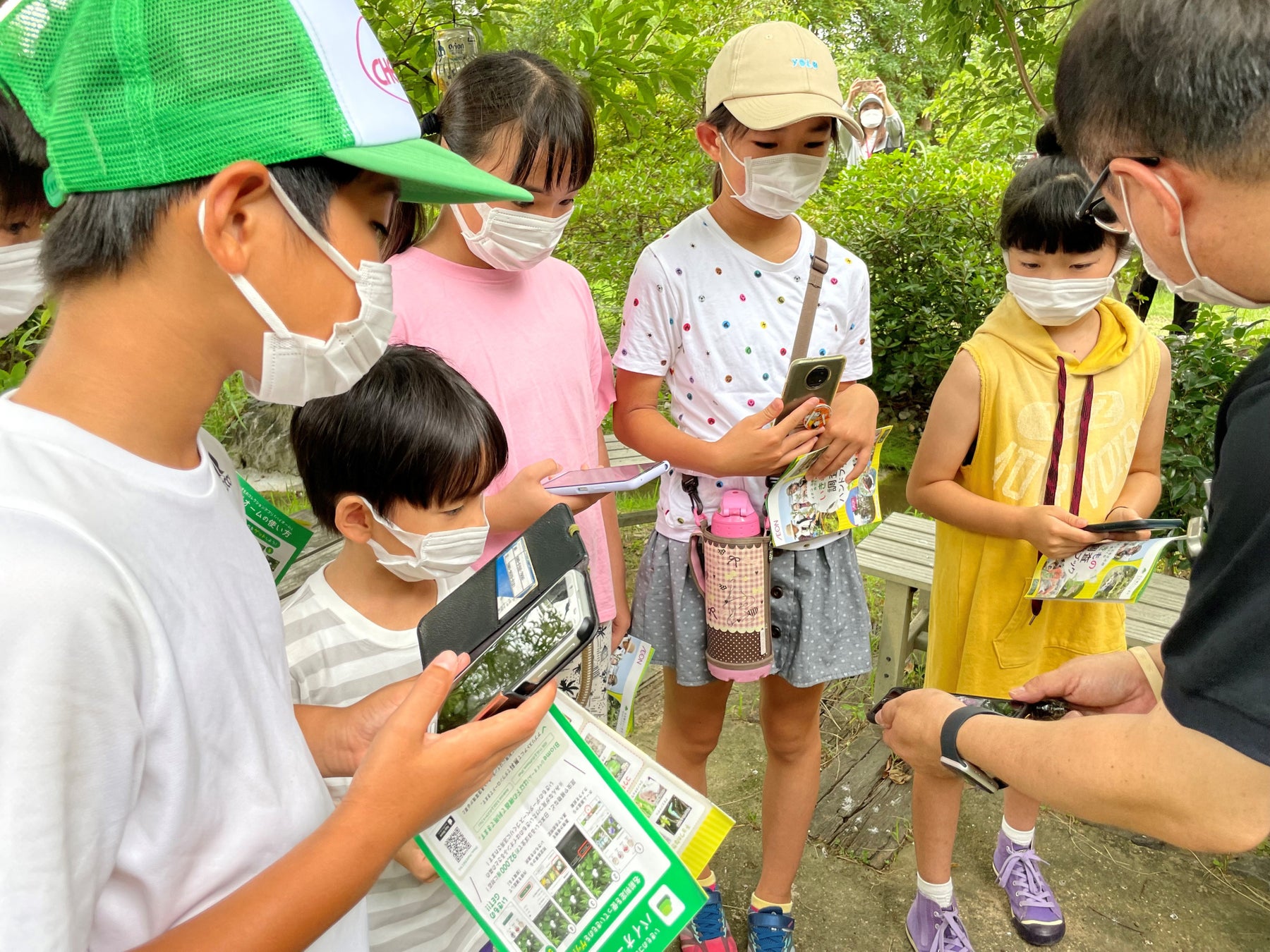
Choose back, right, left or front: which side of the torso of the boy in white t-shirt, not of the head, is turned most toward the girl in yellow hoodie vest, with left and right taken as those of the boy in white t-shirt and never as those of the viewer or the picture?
front

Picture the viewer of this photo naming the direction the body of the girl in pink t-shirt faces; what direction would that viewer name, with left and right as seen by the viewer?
facing the viewer and to the right of the viewer

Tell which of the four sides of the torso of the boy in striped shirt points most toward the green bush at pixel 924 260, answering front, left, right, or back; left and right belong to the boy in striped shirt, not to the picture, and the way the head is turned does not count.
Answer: left

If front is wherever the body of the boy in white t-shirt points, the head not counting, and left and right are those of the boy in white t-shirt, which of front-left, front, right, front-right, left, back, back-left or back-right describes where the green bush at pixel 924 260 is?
front-left

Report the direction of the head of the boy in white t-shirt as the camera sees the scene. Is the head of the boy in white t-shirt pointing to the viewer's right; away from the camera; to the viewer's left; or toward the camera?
to the viewer's right

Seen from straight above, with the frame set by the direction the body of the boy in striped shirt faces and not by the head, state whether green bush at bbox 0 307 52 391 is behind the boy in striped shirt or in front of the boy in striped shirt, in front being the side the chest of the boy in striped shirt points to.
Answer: behind

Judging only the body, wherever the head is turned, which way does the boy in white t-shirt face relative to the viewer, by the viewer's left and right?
facing to the right of the viewer

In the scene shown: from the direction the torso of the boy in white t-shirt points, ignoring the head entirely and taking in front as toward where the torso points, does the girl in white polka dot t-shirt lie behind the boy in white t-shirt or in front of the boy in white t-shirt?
in front

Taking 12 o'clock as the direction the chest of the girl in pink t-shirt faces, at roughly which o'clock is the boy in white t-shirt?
The boy in white t-shirt is roughly at 2 o'clock from the girl in pink t-shirt.

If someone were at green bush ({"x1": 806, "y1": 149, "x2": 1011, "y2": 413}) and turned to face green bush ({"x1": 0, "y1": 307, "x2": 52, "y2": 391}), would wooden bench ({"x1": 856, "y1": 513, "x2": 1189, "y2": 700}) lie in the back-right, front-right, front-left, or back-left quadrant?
front-left
